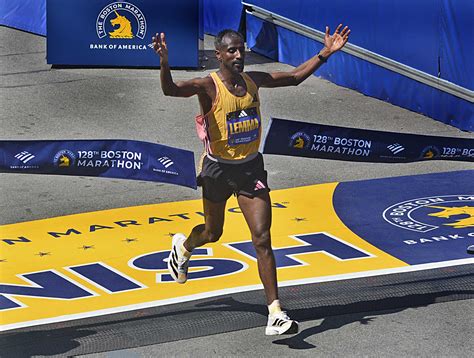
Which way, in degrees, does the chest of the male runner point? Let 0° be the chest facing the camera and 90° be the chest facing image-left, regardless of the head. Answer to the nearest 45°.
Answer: approximately 315°

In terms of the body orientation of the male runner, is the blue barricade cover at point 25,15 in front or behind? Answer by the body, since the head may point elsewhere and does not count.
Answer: behind

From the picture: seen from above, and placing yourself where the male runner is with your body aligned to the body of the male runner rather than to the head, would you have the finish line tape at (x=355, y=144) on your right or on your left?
on your left

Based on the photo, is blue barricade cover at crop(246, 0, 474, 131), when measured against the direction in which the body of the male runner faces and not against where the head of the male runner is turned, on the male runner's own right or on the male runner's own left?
on the male runner's own left

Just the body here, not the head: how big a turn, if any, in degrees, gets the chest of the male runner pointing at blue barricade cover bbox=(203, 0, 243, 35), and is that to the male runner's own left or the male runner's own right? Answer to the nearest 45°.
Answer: approximately 135° to the male runner's own left

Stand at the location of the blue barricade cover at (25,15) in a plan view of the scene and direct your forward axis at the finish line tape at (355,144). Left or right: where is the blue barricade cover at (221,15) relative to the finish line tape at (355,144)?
left
